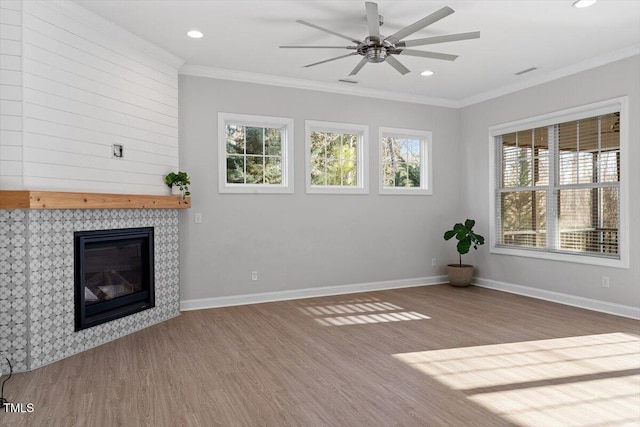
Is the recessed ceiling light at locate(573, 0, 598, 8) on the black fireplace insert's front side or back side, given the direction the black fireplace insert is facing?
on the front side

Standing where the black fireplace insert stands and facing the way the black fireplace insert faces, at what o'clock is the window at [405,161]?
The window is roughly at 10 o'clock from the black fireplace insert.

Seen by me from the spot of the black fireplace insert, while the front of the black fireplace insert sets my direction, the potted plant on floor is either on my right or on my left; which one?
on my left

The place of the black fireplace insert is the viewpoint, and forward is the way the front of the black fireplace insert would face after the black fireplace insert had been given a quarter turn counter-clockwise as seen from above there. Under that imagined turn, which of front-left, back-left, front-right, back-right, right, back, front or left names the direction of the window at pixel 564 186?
front-right

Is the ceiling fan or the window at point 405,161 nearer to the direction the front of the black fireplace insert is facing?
the ceiling fan

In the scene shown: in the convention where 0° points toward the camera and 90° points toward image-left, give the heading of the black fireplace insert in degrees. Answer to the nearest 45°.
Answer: approximately 315°

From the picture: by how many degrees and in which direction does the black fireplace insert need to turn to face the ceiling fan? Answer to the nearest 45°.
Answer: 0° — it already faces it

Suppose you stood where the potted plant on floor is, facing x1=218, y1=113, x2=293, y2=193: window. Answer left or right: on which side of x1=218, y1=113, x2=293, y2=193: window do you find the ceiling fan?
left

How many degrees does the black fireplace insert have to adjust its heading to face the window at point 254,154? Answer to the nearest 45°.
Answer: approximately 90° to its left
